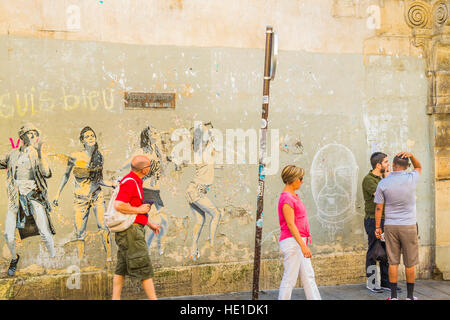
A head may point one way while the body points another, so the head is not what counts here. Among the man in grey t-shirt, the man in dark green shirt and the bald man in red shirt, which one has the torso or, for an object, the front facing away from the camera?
the man in grey t-shirt

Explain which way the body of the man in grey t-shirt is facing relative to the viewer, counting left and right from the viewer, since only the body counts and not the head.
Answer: facing away from the viewer

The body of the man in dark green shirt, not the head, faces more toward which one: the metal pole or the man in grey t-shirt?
the man in grey t-shirt

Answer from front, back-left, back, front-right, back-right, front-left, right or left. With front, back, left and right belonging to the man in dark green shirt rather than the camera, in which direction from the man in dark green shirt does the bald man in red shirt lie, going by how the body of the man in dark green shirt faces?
back-right

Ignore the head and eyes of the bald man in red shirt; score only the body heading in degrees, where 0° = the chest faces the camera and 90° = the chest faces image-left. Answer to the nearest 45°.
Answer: approximately 270°

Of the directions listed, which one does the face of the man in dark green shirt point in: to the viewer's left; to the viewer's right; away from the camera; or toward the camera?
to the viewer's right

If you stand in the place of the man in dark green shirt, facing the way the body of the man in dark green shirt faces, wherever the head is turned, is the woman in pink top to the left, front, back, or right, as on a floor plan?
right

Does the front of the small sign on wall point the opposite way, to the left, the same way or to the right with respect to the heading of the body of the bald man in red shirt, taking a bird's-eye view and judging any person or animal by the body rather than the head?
to the right

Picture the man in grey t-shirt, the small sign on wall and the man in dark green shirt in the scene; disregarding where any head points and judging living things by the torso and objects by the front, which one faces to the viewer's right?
the man in dark green shirt

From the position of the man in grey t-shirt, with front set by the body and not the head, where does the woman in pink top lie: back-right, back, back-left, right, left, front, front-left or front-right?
back-left

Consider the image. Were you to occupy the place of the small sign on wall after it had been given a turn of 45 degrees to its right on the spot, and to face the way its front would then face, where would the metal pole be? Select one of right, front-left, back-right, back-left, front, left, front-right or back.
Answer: left
